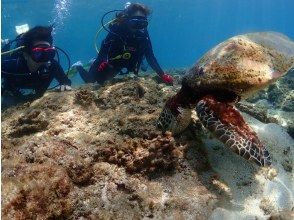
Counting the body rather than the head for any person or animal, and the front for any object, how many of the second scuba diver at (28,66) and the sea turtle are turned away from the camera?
0

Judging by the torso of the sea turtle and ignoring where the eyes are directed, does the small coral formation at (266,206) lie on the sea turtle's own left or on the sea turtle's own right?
on the sea turtle's own left

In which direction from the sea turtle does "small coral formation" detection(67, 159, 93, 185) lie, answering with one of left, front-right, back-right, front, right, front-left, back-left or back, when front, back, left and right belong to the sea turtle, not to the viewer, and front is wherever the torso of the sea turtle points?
front

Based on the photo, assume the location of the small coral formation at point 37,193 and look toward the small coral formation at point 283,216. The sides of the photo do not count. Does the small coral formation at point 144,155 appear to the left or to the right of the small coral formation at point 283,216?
left

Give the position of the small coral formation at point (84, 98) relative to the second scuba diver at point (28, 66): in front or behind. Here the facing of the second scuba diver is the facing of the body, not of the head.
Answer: in front

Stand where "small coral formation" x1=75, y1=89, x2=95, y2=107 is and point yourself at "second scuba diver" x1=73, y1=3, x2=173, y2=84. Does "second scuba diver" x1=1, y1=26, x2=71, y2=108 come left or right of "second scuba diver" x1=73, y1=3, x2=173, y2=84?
left

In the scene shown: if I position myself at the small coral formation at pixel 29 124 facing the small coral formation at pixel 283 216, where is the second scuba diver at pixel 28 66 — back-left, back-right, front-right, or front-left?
back-left

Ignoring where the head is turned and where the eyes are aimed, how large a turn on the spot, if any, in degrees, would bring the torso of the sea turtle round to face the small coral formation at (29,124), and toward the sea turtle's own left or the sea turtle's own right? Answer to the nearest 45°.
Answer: approximately 45° to the sea turtle's own right

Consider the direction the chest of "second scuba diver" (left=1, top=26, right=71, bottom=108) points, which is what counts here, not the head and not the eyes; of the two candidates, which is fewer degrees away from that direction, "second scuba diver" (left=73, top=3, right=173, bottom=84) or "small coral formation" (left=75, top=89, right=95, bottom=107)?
the small coral formation

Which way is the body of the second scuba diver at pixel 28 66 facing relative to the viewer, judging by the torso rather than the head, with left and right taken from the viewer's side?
facing the viewer and to the right of the viewer

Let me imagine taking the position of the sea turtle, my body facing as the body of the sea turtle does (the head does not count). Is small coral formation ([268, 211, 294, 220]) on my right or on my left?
on my left

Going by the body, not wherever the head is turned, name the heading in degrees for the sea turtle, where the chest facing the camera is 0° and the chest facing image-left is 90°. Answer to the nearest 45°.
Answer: approximately 45°

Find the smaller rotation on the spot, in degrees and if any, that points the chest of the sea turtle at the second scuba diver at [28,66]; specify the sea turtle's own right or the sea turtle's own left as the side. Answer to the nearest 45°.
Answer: approximately 90° to the sea turtle's own right

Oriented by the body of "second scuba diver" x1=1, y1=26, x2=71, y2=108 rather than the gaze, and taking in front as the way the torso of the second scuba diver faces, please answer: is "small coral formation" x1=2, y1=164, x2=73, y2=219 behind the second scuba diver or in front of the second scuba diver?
in front
